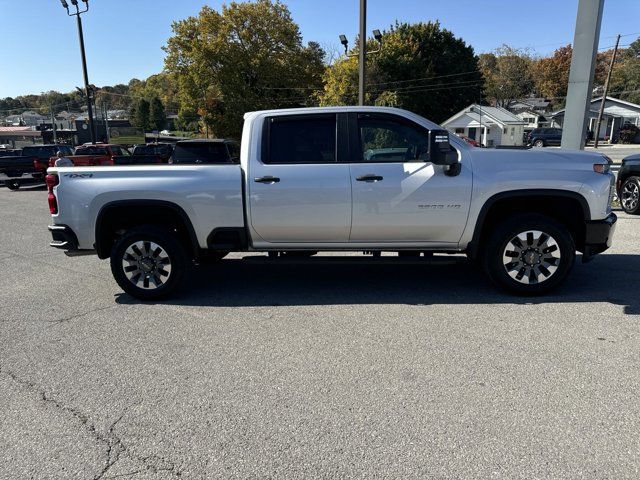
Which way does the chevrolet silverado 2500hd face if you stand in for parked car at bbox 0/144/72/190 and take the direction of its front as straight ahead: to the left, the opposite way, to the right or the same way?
the opposite way

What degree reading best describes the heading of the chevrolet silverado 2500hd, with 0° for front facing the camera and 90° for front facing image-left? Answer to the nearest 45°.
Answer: approximately 270°

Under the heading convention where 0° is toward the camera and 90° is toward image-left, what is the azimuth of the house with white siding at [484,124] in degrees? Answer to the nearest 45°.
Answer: approximately 45°

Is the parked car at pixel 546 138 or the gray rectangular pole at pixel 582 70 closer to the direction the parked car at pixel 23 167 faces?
the parked car

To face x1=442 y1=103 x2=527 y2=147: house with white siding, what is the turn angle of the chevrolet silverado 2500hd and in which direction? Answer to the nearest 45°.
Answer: approximately 90° to its left

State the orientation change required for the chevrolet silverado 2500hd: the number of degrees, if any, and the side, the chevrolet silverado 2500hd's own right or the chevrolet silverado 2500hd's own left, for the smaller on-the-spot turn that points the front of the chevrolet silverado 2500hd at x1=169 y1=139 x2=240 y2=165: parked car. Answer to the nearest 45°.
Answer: approximately 135° to the chevrolet silverado 2500hd's own left

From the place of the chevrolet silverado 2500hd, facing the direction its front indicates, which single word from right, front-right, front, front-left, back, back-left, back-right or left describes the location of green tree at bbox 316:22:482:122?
left

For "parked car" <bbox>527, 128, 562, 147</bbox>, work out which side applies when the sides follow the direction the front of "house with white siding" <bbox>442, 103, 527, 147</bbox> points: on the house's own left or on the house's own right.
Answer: on the house's own left

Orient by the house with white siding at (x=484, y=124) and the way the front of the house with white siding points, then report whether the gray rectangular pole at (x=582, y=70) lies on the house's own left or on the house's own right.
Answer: on the house's own left

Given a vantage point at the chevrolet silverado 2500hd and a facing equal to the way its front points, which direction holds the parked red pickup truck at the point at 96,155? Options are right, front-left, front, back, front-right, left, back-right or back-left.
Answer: back-left

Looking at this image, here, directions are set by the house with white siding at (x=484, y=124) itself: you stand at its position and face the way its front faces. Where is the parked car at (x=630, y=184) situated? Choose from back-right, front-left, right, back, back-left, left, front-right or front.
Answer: front-left

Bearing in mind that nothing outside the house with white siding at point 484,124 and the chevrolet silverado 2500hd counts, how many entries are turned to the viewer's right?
1
